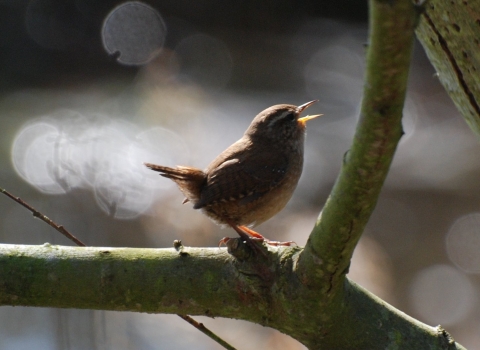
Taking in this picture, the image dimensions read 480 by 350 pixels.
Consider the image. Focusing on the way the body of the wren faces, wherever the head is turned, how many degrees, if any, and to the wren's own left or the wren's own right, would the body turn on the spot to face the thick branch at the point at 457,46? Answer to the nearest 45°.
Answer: approximately 45° to the wren's own right

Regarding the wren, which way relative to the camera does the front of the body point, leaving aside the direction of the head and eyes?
to the viewer's right

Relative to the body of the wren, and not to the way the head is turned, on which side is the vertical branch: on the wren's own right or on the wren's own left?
on the wren's own right
